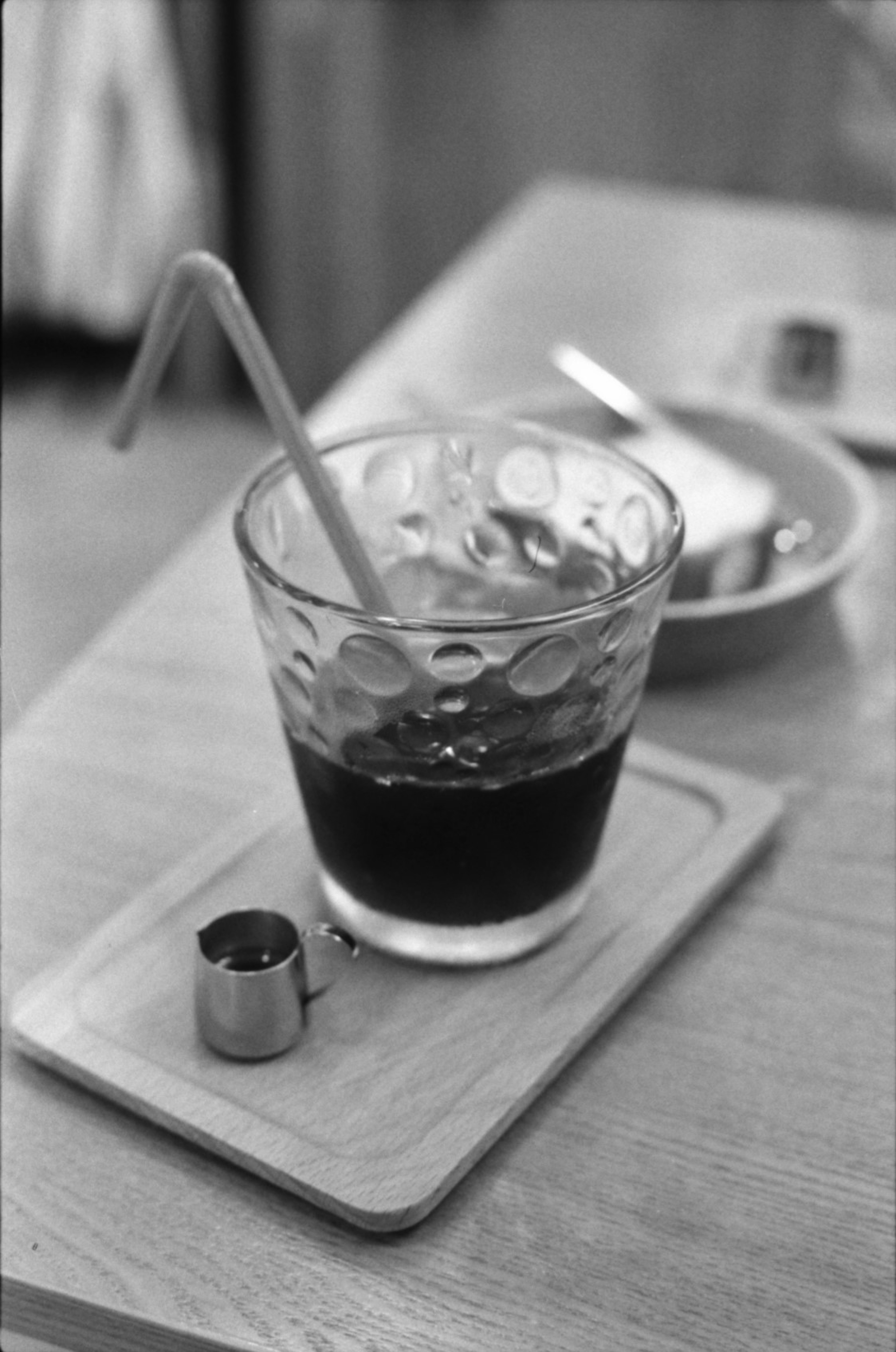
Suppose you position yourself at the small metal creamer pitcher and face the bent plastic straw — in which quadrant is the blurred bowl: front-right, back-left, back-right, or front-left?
front-right

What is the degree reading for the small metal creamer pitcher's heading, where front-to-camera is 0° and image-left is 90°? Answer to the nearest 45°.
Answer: approximately 90°
